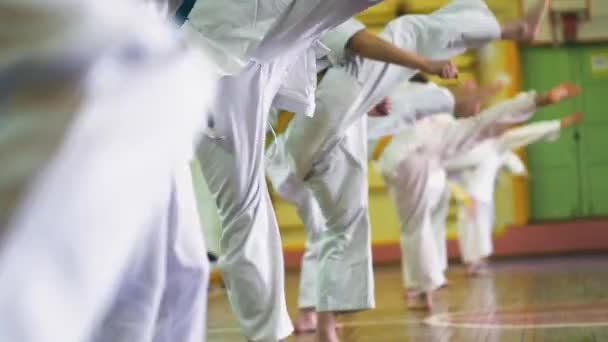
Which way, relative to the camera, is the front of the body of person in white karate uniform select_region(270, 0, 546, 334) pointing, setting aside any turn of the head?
to the viewer's right

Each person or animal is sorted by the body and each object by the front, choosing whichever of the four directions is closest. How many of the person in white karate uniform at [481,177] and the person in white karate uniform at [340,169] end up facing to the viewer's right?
2

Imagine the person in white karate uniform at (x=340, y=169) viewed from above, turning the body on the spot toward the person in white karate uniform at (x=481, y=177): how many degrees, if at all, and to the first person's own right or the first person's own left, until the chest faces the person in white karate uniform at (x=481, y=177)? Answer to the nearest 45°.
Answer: approximately 90° to the first person's own left

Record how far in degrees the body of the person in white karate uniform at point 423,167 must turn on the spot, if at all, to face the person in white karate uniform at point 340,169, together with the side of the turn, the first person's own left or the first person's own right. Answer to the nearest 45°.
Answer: approximately 90° to the first person's own right

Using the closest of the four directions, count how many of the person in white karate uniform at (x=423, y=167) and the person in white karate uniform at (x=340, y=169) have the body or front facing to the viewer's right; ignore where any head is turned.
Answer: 2

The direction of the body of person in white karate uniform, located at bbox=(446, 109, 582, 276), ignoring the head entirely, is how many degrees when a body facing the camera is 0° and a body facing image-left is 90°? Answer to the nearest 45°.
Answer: approximately 270°
